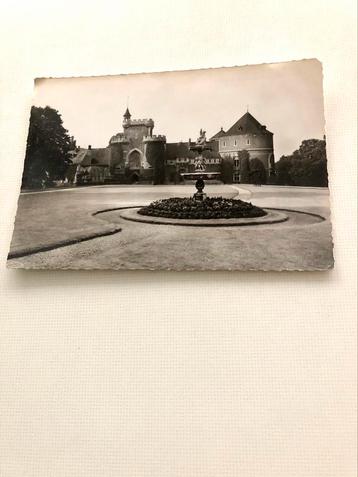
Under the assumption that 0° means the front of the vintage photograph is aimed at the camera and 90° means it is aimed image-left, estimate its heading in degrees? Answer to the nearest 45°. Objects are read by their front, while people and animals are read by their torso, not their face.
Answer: approximately 0°
